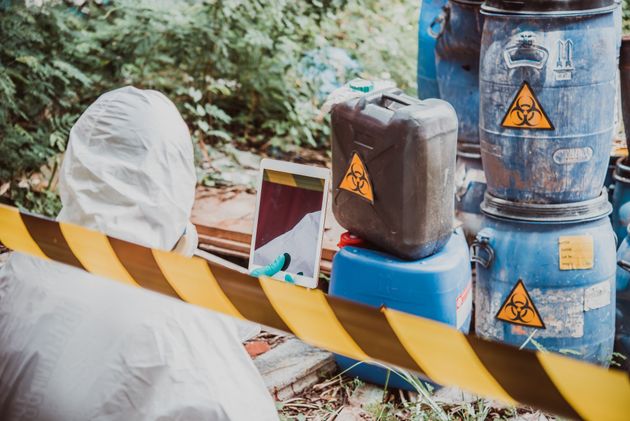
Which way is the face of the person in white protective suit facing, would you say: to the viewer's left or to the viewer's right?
to the viewer's right

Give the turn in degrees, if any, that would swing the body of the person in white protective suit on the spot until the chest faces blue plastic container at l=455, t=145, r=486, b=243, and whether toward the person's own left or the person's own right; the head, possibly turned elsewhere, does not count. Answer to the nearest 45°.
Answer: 0° — they already face it

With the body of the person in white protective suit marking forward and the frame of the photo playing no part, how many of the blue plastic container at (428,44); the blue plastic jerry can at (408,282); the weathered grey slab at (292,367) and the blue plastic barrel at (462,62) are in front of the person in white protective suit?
4

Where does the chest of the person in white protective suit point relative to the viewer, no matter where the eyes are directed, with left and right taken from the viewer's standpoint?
facing away from the viewer and to the right of the viewer

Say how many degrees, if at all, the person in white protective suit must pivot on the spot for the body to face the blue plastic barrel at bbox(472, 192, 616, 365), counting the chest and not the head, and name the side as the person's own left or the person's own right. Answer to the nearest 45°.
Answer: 0° — they already face it

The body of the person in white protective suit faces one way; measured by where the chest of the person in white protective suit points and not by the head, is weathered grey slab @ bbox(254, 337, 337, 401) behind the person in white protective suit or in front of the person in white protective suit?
in front

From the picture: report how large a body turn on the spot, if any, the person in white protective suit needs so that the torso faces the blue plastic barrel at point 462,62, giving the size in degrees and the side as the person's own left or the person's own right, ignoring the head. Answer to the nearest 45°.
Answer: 0° — they already face it

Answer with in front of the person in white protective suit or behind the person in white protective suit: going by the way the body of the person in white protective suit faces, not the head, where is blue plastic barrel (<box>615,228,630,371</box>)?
in front

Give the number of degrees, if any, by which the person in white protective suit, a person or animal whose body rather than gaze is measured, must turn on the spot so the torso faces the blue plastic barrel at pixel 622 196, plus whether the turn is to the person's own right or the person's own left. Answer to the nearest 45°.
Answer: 0° — they already face it

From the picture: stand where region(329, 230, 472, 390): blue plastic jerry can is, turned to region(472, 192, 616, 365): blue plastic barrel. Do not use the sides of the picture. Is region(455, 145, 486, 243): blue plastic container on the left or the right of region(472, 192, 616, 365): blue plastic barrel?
left
